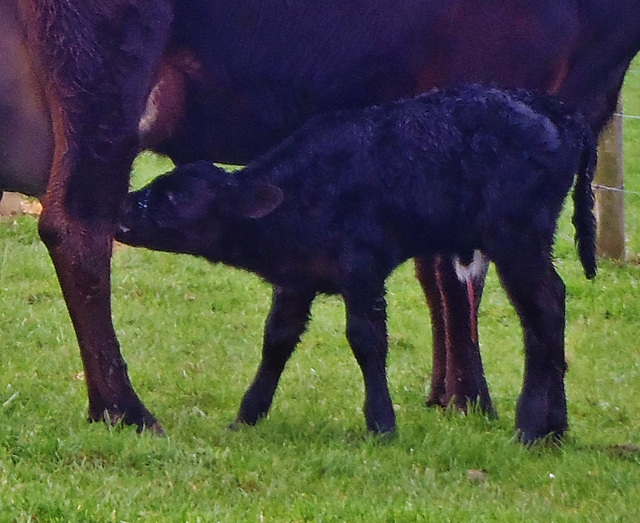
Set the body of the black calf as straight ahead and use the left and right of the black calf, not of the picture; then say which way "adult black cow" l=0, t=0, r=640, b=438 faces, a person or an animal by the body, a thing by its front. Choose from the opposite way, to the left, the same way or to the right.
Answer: the opposite way

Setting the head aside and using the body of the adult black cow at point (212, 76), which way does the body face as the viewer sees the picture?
to the viewer's right

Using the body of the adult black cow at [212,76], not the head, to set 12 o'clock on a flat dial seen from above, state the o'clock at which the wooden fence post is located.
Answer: The wooden fence post is roughly at 10 o'clock from the adult black cow.

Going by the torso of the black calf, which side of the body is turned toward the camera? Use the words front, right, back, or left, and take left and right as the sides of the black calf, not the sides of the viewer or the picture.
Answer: left

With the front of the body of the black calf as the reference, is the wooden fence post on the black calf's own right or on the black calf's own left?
on the black calf's own right
